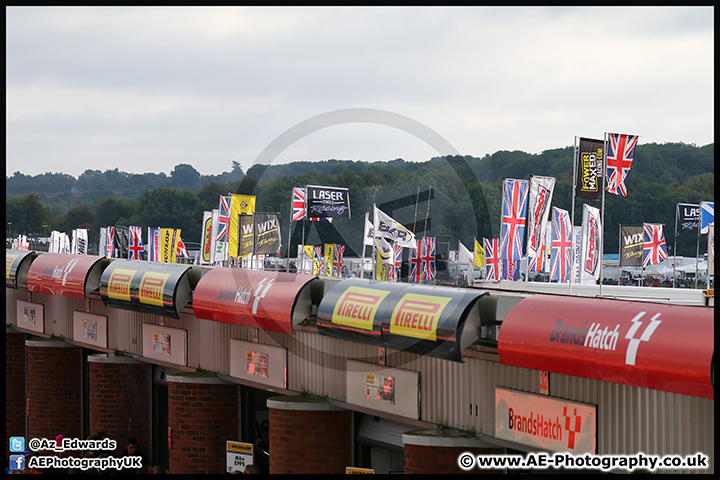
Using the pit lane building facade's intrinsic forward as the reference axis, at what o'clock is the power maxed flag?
The power maxed flag is roughly at 6 o'clock from the pit lane building facade.

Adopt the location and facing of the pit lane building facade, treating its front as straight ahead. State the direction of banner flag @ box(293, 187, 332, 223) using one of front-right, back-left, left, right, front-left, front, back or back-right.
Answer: back-right

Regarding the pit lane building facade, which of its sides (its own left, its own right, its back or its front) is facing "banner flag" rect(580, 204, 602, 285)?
back

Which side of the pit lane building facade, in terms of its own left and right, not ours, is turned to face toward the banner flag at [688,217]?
back

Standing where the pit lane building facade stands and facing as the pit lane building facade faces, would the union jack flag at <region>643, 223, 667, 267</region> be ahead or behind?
behind

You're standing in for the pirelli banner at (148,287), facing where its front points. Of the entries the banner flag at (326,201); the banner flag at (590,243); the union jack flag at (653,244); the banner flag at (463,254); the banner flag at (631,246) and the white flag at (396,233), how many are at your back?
6

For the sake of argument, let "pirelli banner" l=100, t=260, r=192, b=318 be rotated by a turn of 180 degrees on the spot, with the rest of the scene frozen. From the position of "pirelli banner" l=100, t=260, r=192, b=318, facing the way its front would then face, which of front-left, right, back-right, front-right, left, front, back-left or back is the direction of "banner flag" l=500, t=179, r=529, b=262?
front

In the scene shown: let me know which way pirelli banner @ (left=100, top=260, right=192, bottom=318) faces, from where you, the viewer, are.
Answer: facing the viewer and to the left of the viewer

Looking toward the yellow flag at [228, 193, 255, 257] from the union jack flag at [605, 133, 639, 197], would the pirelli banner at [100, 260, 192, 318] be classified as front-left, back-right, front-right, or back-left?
front-left

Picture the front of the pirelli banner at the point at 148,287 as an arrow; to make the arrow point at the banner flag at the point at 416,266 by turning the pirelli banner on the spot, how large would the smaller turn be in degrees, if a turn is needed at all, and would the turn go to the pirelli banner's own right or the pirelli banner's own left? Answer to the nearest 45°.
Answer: approximately 180°

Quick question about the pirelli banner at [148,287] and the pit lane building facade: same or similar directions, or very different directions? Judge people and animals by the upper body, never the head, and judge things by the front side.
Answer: same or similar directions

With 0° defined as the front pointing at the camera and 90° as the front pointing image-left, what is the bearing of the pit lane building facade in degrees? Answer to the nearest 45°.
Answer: approximately 45°

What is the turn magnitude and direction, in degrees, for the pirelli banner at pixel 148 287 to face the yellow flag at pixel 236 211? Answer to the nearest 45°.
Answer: approximately 135° to its right
